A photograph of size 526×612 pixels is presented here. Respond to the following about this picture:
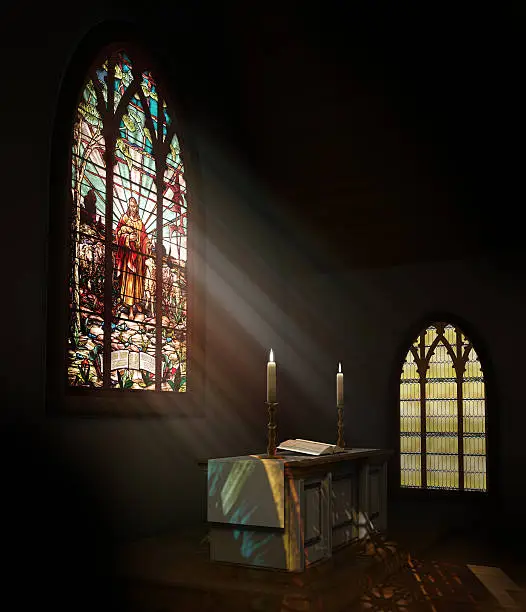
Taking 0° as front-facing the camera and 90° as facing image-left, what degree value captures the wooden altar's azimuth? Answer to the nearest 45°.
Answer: approximately 315°

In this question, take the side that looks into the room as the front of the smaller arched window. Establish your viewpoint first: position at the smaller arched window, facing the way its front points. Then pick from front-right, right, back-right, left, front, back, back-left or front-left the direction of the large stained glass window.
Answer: front-right

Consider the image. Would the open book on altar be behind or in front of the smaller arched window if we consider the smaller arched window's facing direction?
in front

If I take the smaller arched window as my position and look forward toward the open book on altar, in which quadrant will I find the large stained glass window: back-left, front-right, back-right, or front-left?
front-right

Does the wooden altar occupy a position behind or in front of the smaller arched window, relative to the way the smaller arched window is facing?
in front

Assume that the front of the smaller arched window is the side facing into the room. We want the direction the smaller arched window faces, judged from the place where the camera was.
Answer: facing the viewer

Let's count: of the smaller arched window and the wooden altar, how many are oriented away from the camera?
0

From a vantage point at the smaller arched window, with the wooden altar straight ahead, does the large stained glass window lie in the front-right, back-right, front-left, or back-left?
front-right

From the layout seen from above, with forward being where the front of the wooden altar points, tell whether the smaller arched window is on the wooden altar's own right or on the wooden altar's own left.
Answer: on the wooden altar's own left
